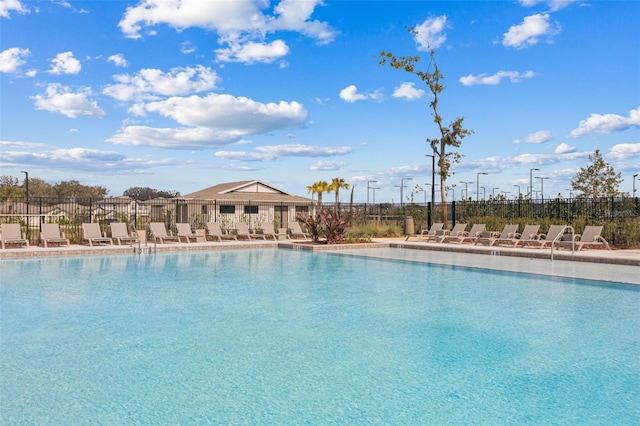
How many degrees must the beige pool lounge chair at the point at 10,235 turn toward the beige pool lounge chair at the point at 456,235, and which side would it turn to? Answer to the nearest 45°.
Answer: approximately 45° to its left

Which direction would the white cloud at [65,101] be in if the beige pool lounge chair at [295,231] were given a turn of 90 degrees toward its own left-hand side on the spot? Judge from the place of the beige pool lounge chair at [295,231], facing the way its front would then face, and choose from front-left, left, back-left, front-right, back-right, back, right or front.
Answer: back-left

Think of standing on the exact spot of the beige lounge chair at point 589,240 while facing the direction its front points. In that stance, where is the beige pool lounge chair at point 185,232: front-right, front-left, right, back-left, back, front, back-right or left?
front-right

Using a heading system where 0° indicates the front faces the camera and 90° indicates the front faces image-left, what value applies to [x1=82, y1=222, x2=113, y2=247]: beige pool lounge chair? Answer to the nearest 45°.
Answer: approximately 315°
